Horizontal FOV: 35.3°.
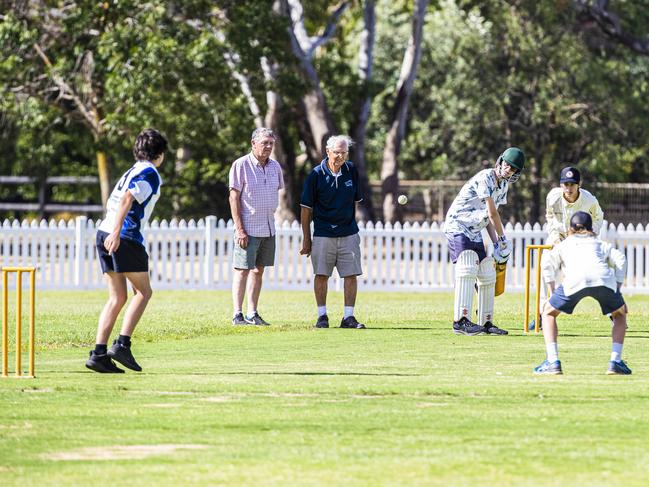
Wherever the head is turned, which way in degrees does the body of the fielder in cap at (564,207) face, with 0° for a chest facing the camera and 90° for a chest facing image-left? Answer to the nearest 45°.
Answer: approximately 0°

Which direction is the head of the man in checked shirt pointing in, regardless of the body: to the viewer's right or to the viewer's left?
to the viewer's right

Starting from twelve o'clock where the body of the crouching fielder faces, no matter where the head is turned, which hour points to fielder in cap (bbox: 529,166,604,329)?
The fielder in cap is roughly at 12 o'clock from the crouching fielder.

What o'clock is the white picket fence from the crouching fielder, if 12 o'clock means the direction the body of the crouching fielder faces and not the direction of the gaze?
The white picket fence is roughly at 11 o'clock from the crouching fielder.

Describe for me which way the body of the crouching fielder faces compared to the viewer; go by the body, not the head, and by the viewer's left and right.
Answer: facing away from the viewer

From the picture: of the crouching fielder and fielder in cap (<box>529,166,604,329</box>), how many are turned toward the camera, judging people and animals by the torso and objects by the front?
1

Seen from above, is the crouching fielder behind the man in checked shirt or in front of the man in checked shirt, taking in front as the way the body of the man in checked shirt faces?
in front

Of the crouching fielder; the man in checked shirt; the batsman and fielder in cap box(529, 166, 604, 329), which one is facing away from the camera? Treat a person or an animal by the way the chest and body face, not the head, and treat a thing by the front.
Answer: the crouching fielder

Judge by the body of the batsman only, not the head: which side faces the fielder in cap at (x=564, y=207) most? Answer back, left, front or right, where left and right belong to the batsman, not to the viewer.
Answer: left

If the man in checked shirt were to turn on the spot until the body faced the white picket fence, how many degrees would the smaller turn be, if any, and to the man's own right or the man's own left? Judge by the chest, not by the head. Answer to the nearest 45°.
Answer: approximately 135° to the man's own left

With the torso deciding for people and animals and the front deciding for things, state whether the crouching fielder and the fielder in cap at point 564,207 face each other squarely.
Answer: yes

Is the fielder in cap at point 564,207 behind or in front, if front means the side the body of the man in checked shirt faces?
in front

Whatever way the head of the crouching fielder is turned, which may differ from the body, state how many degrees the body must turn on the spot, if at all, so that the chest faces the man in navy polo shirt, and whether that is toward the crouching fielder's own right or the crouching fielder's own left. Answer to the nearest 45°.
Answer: approximately 45° to the crouching fielder's own left
